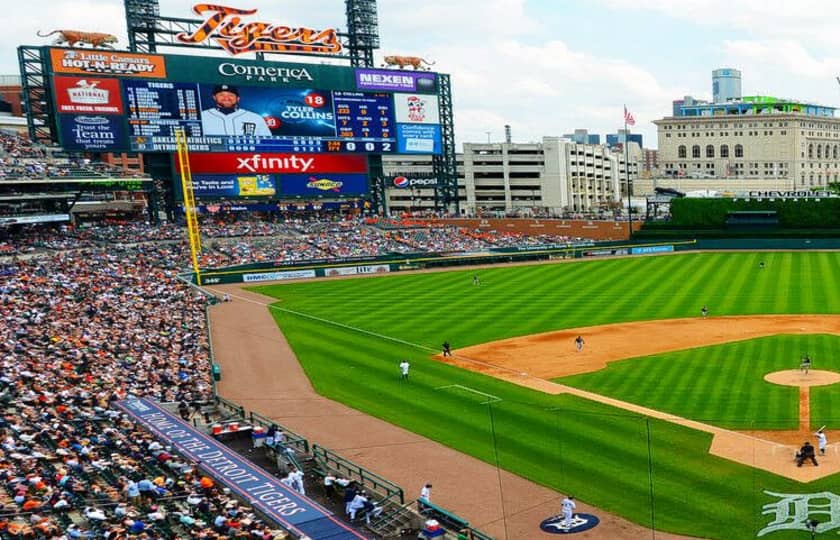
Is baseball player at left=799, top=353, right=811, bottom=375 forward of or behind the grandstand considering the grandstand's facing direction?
forward

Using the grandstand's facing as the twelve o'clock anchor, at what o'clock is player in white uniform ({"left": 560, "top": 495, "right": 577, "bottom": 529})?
The player in white uniform is roughly at 1 o'clock from the grandstand.

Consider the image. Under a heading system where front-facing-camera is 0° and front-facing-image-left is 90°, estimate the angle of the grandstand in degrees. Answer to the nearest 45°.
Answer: approximately 270°

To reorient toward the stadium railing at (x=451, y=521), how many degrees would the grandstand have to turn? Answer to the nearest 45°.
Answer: approximately 45° to its right
